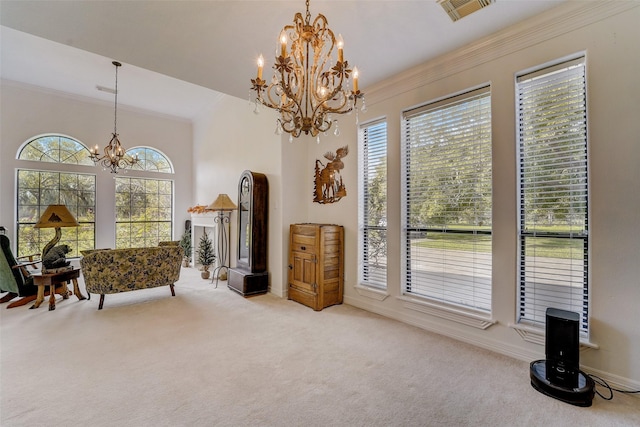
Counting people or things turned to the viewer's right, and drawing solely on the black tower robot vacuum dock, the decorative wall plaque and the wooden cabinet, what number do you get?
0

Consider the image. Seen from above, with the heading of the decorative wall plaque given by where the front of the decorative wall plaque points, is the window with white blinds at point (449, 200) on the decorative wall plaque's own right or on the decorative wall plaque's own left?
on the decorative wall plaque's own left

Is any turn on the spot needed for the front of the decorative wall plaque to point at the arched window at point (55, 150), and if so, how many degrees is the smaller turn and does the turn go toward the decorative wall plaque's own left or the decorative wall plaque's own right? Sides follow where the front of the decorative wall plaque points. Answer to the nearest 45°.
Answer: approximately 90° to the decorative wall plaque's own right

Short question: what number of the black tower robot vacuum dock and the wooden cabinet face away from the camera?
0

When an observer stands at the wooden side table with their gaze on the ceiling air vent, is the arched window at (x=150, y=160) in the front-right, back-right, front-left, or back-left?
back-left

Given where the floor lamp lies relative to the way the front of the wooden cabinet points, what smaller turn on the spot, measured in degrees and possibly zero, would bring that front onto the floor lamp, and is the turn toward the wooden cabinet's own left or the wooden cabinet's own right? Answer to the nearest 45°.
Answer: approximately 90° to the wooden cabinet's own right

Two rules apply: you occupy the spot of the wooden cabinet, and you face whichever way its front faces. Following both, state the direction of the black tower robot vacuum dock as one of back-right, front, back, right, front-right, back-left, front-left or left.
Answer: left

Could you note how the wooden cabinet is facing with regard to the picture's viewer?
facing the viewer and to the left of the viewer

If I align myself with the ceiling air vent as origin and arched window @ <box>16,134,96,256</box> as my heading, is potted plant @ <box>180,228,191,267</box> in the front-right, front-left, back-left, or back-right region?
front-right
